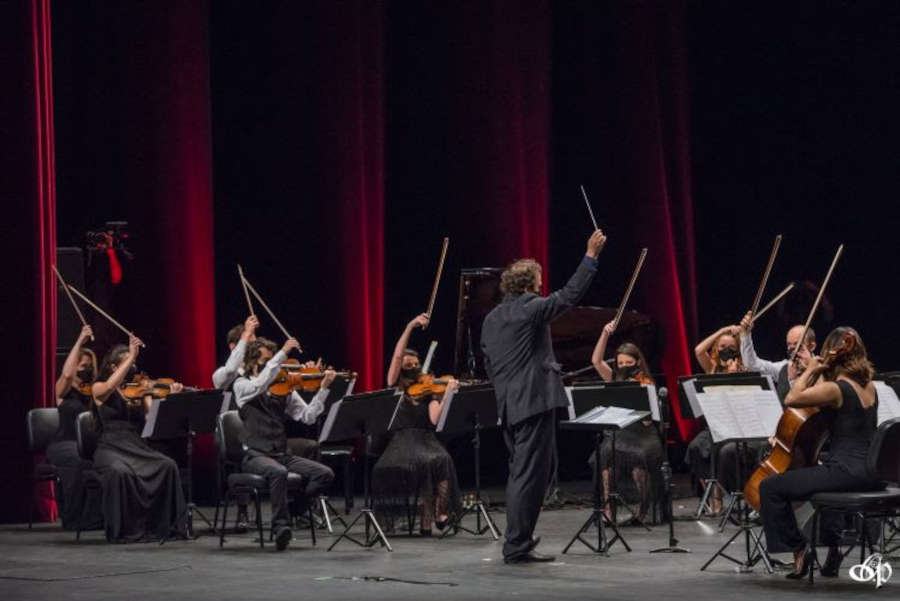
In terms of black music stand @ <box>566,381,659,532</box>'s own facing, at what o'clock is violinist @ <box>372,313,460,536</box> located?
The violinist is roughly at 9 o'clock from the black music stand.

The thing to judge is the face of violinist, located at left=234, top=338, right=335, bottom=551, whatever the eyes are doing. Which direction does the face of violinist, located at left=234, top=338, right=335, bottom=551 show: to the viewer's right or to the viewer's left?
to the viewer's right

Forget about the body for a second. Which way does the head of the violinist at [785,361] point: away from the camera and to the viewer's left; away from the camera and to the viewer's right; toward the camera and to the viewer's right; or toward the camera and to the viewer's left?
toward the camera and to the viewer's left

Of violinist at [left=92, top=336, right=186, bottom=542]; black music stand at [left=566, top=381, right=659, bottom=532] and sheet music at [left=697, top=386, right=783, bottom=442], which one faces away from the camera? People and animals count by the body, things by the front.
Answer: the black music stand

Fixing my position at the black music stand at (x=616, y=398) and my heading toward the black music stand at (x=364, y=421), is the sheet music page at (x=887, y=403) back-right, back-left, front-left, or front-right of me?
back-left

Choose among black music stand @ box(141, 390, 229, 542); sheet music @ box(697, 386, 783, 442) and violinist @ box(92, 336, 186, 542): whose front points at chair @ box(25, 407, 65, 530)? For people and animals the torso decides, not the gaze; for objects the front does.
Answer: the black music stand

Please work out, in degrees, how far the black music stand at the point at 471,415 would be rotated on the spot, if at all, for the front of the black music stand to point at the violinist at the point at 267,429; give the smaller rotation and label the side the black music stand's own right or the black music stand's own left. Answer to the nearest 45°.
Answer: approximately 45° to the black music stand's own left

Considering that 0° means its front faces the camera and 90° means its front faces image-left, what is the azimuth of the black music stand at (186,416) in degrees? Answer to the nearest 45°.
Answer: approximately 135°

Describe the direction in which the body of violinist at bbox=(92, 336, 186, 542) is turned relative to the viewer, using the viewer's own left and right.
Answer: facing to the right of the viewer

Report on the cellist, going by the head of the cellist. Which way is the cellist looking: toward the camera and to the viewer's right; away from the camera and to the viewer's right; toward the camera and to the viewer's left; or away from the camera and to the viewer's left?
away from the camera and to the viewer's left

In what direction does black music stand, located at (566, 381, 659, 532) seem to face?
away from the camera

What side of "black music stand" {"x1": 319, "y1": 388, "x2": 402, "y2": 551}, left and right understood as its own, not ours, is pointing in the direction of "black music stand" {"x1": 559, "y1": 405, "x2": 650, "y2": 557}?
back

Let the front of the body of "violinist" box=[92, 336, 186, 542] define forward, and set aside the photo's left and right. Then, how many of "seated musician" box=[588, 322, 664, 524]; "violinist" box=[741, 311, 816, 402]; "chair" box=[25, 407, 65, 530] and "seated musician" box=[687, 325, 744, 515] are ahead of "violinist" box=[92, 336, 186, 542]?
3

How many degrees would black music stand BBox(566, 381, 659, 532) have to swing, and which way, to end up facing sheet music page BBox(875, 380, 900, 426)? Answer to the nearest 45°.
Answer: approximately 135° to its right
